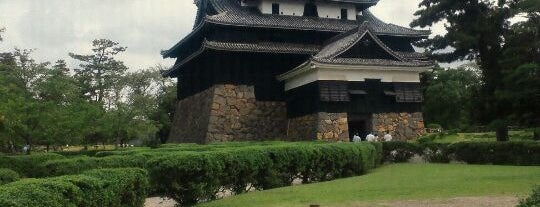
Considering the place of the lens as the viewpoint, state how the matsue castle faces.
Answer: facing the viewer

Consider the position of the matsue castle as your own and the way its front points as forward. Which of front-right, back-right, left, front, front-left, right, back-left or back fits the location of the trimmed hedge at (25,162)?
front-right

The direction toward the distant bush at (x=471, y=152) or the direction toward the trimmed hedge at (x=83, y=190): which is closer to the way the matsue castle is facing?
the distant bush

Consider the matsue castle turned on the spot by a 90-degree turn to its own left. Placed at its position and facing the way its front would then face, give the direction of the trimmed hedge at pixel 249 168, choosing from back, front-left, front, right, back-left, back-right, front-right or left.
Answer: right

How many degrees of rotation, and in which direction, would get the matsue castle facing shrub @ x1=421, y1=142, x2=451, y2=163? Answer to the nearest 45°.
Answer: approximately 45° to its left

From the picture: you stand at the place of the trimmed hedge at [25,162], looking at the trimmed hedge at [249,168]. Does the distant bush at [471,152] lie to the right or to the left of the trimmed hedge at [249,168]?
left

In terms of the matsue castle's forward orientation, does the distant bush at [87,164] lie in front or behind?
in front

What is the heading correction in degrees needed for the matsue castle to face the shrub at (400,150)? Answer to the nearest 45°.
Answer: approximately 45° to its left
